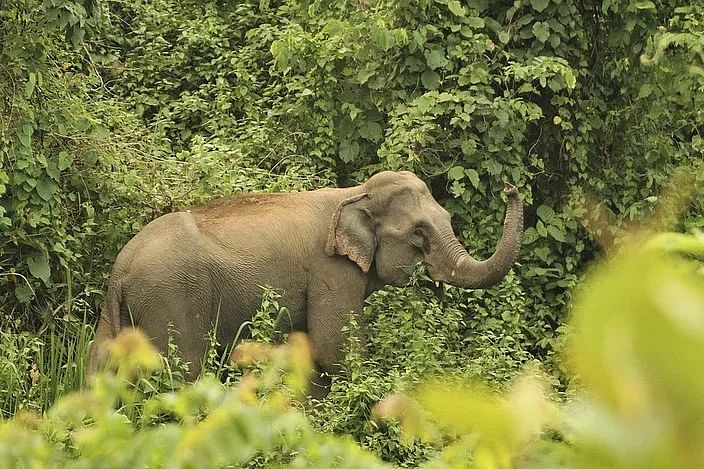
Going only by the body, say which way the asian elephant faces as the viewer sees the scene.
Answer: to the viewer's right
